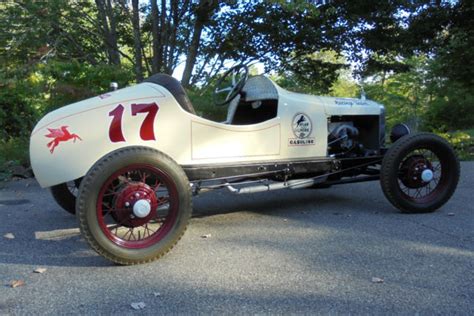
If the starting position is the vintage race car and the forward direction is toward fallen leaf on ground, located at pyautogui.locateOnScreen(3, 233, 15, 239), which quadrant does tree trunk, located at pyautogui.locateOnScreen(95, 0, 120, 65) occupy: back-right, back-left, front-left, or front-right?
front-right

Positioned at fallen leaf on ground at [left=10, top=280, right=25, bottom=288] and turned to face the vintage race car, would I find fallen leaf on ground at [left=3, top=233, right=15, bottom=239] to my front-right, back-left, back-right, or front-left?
front-left

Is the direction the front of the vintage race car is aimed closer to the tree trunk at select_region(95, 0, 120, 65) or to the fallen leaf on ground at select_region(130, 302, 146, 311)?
the tree trunk

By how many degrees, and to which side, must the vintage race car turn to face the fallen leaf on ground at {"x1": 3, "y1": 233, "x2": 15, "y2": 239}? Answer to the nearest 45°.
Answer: approximately 135° to its left

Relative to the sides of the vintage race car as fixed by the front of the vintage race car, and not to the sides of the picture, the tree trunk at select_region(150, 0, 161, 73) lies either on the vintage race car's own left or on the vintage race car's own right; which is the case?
on the vintage race car's own left

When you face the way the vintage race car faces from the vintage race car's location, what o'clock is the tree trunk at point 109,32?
The tree trunk is roughly at 10 o'clock from the vintage race car.

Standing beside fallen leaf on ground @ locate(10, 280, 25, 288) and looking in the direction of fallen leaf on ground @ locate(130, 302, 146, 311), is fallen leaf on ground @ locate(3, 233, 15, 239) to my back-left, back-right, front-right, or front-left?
back-left

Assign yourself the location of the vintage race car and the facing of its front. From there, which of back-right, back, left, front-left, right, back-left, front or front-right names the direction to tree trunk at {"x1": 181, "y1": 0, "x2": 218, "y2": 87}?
front-left

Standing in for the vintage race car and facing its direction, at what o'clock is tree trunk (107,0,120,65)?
The tree trunk is roughly at 10 o'clock from the vintage race car.

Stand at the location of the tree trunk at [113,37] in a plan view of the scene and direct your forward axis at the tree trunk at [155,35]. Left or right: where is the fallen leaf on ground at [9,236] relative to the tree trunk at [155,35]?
right

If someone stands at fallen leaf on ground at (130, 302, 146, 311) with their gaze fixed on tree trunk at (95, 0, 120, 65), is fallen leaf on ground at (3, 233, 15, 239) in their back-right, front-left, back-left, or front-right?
front-left

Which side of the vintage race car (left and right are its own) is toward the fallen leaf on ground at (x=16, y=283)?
back

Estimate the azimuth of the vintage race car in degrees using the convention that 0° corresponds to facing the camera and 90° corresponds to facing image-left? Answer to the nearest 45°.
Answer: approximately 225°

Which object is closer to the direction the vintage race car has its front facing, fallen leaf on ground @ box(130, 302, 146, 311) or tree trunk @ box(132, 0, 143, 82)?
the tree trunk

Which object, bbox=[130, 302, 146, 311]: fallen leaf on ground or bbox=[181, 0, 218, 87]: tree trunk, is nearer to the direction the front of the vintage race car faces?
the tree trunk

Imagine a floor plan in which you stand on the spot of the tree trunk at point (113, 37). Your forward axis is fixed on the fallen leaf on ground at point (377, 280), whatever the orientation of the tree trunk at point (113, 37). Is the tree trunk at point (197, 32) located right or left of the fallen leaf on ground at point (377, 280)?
left

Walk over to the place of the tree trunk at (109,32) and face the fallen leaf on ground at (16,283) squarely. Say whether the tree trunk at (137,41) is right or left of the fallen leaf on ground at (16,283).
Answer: left

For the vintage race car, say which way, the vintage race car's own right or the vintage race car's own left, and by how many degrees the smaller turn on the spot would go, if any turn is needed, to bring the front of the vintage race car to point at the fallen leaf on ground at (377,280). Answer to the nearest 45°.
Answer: approximately 90° to the vintage race car's own right
